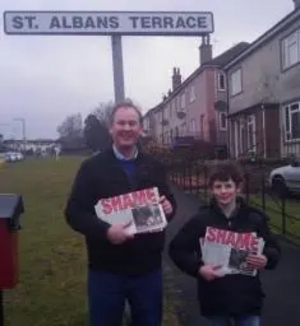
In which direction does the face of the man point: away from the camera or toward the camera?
toward the camera

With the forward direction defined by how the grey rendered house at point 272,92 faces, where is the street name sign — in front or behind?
in front

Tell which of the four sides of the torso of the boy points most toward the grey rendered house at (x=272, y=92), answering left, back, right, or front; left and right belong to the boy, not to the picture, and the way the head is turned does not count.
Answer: back

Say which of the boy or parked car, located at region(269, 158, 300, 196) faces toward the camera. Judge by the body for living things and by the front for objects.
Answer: the boy

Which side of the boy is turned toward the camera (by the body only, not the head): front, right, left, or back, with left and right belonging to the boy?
front

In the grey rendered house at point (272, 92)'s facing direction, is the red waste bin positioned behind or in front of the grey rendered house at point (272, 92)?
in front

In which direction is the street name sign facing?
toward the camera

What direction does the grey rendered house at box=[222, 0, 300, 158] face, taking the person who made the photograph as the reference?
facing the viewer and to the left of the viewer

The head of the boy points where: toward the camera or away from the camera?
toward the camera

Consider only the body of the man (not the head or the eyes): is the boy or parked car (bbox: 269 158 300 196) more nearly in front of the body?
the boy
